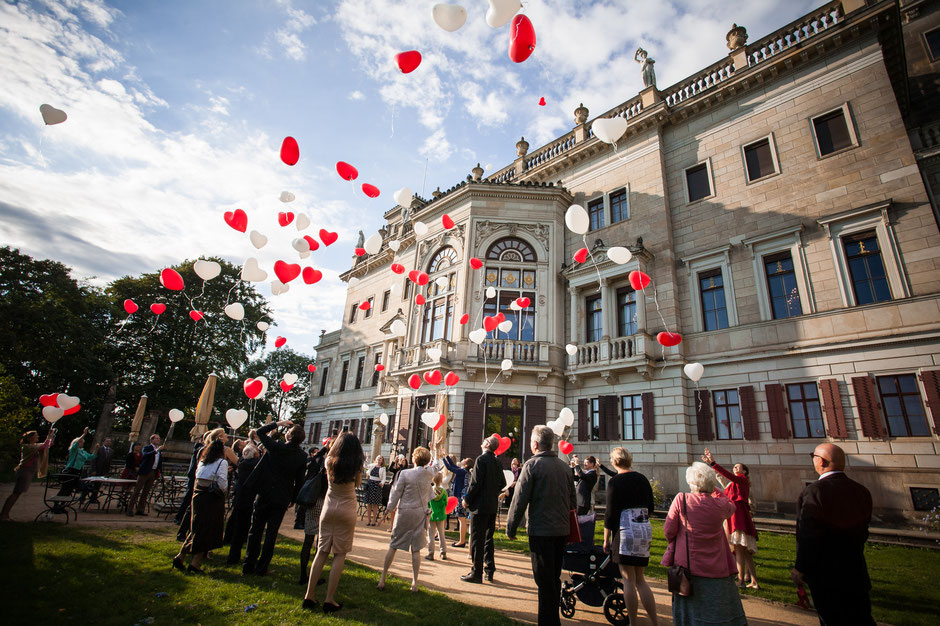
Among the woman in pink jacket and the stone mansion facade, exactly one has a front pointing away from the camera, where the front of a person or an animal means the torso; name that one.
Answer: the woman in pink jacket

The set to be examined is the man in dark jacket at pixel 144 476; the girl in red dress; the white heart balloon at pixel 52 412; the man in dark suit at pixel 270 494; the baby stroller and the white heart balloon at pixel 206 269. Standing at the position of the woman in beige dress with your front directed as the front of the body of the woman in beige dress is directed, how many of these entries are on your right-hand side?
2

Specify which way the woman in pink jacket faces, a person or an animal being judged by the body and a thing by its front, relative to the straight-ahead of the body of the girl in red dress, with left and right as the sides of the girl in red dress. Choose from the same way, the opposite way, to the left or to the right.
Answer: to the right

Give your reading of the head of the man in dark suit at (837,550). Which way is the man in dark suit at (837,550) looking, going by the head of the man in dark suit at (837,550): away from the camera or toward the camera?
away from the camera

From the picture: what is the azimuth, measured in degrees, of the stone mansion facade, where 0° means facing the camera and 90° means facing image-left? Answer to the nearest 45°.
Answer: approximately 45°

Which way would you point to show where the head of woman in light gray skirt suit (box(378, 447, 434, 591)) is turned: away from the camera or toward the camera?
away from the camera

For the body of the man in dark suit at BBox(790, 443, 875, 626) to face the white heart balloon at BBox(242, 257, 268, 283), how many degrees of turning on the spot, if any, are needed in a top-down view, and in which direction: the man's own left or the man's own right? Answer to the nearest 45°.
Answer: approximately 45° to the man's own left

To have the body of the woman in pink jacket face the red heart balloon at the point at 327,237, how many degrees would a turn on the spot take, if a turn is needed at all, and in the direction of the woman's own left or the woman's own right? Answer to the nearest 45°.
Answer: approximately 90° to the woman's own left

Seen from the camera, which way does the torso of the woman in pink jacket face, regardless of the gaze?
away from the camera

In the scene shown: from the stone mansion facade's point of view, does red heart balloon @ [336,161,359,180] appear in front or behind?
in front

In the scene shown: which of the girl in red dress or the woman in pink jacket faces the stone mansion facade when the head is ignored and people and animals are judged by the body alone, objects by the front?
the woman in pink jacket

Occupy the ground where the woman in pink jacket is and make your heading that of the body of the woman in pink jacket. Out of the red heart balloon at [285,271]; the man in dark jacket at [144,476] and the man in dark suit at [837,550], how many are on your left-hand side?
2

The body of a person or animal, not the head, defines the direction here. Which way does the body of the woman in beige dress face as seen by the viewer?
away from the camera

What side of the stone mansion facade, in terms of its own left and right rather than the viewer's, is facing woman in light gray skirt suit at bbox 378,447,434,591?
front

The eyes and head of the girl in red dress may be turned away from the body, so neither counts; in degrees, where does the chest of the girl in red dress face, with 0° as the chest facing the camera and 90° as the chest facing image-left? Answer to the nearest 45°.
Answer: approximately 90°

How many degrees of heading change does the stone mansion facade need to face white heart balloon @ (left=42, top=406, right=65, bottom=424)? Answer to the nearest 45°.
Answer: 0° — it already faces it
